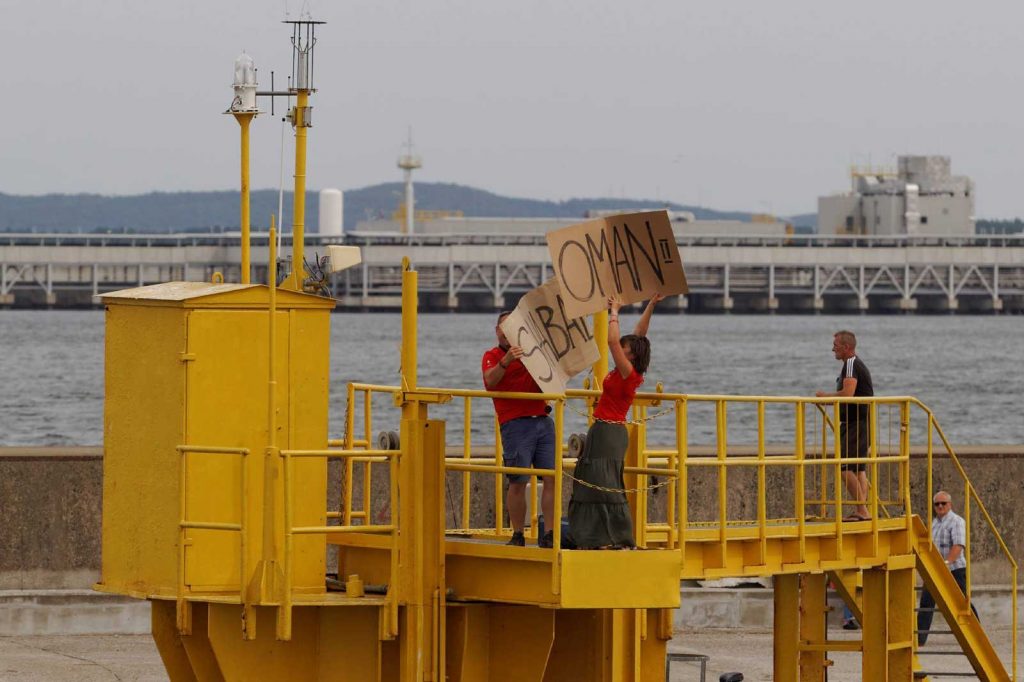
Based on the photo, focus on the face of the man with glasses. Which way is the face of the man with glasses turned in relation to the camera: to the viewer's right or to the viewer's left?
to the viewer's left

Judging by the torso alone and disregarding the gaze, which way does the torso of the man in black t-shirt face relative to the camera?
to the viewer's left

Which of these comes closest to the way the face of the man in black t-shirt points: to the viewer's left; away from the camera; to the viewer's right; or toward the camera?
to the viewer's left

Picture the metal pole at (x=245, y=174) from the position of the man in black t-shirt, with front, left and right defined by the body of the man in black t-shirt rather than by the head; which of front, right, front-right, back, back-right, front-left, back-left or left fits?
front-left

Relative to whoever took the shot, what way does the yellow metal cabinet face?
facing the viewer and to the right of the viewer

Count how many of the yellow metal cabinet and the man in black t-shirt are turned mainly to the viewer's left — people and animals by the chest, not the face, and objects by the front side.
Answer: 1

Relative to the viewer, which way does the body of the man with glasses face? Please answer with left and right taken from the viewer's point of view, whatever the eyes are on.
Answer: facing the viewer and to the left of the viewer

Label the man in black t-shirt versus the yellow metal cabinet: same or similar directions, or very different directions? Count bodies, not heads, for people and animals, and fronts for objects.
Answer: very different directions
